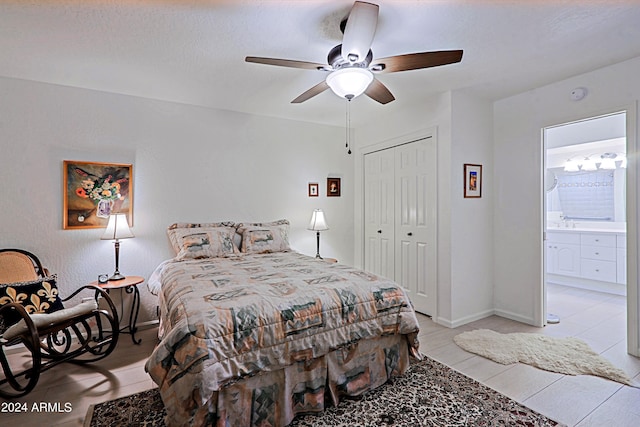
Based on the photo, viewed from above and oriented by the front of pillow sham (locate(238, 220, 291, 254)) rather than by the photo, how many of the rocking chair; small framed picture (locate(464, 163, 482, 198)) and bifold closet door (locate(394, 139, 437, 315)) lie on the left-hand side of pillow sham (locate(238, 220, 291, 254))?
2

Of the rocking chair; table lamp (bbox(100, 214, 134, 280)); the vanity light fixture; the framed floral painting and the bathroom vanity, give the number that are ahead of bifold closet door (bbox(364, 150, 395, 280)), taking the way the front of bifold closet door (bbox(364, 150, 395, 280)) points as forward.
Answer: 3

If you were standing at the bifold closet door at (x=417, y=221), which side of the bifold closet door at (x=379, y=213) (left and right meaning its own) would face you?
left

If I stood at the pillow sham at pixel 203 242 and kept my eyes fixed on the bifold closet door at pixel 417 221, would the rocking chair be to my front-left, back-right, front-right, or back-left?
back-right

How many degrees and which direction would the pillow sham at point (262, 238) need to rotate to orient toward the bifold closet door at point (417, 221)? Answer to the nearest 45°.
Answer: approximately 90° to its left

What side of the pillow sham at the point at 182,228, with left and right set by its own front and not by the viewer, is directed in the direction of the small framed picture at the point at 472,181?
left

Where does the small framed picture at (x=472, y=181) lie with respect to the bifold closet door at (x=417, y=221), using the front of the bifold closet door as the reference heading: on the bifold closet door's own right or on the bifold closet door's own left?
on the bifold closet door's own left

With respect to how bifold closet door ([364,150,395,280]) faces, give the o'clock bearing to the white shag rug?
The white shag rug is roughly at 9 o'clock from the bifold closet door.

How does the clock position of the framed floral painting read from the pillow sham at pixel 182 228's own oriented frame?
The framed floral painting is roughly at 3 o'clock from the pillow sham.

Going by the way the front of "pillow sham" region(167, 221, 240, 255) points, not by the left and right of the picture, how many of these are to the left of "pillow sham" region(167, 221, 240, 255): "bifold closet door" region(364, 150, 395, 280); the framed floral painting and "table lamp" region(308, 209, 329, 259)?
2

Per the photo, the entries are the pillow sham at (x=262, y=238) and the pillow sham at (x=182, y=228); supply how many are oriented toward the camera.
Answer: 2

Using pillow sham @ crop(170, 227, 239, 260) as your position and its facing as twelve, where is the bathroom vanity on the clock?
The bathroom vanity is roughly at 9 o'clock from the pillow sham.
